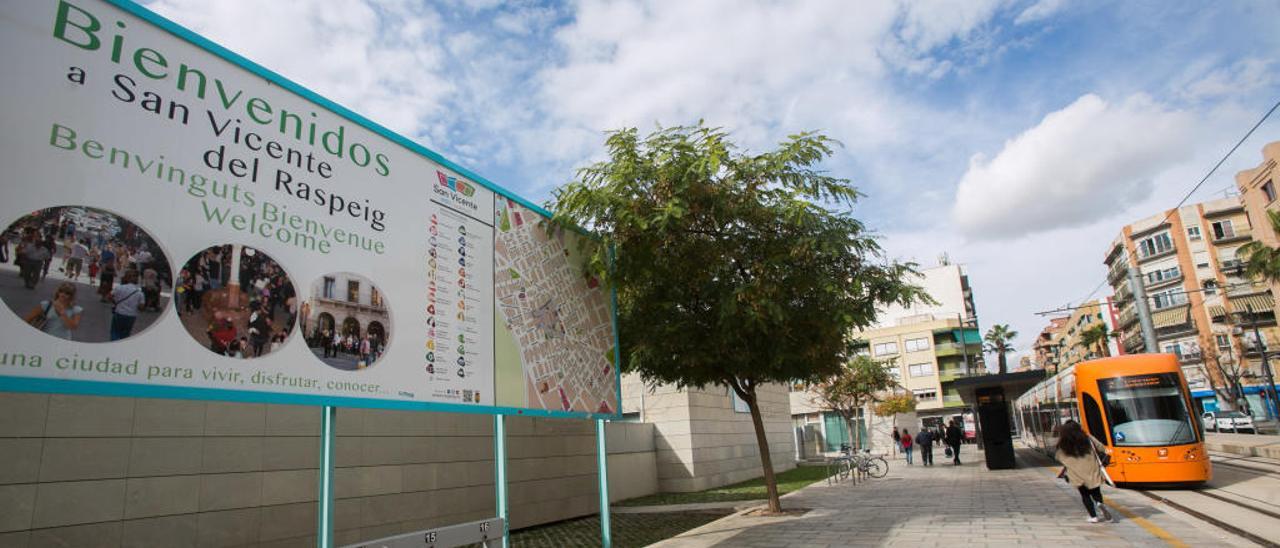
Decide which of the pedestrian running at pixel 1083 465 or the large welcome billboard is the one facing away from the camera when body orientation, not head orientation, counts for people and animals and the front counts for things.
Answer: the pedestrian running

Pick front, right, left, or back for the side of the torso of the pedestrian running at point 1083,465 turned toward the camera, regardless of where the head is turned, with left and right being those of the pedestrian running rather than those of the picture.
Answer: back

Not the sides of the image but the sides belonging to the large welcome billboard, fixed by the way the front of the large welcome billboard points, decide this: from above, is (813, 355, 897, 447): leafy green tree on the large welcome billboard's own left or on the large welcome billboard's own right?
on the large welcome billboard's own left

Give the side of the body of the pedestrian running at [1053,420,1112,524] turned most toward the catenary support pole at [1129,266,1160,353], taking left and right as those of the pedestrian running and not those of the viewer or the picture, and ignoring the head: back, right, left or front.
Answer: front

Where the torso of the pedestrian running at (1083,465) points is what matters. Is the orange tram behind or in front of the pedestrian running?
in front

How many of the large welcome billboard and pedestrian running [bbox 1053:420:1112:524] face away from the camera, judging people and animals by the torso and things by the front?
1

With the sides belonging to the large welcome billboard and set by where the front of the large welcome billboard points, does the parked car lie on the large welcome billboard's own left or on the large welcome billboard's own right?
on the large welcome billboard's own left
